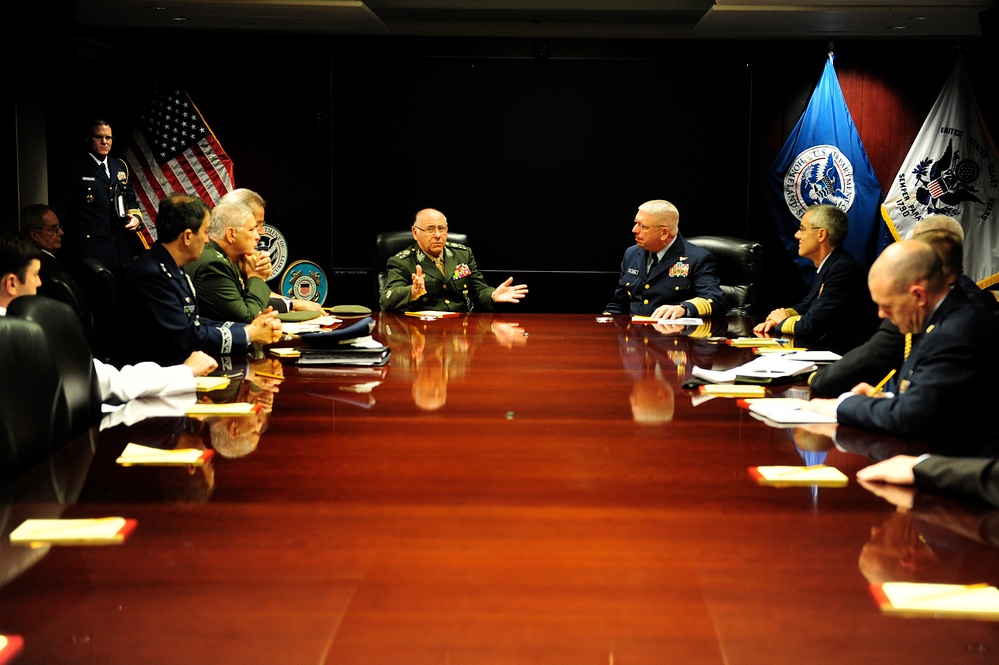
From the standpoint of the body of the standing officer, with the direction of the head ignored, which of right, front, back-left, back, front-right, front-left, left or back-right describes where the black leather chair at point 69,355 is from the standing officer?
front-right

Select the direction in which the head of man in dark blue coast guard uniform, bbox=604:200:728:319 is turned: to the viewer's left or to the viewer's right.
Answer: to the viewer's left

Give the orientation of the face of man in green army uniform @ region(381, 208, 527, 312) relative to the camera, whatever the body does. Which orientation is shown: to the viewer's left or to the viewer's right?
to the viewer's right

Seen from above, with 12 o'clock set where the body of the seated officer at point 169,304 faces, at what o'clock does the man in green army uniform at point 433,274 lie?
The man in green army uniform is roughly at 10 o'clock from the seated officer.

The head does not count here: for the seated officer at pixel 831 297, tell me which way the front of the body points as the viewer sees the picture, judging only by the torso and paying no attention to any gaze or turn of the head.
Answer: to the viewer's left

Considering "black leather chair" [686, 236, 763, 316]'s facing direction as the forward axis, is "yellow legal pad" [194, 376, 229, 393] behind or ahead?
ahead

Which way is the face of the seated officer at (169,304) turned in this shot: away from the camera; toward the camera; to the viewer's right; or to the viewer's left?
to the viewer's right

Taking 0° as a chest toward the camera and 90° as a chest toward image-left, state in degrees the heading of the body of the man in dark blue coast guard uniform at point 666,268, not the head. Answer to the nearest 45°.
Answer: approximately 45°

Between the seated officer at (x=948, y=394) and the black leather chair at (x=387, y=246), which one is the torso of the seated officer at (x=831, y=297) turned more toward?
the black leather chair

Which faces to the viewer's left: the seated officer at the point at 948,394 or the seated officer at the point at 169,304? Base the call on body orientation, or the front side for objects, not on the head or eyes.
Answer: the seated officer at the point at 948,394

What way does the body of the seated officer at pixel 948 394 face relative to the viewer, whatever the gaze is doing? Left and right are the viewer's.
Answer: facing to the left of the viewer

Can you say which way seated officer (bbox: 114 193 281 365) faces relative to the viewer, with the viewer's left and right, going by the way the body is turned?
facing to the right of the viewer

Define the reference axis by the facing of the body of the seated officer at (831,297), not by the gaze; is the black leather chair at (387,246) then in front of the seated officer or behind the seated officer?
in front

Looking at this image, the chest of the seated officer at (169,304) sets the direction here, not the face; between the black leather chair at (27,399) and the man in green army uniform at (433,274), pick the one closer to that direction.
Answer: the man in green army uniform

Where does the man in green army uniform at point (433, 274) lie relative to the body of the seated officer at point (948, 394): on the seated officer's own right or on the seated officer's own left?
on the seated officer's own right

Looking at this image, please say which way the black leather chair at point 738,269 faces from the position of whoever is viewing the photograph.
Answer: facing the viewer and to the left of the viewer

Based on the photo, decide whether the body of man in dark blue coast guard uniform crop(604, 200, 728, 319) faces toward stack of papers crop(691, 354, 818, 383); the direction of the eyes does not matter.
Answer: no

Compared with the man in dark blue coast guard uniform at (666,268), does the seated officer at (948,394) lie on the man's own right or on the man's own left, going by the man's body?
on the man's own left
